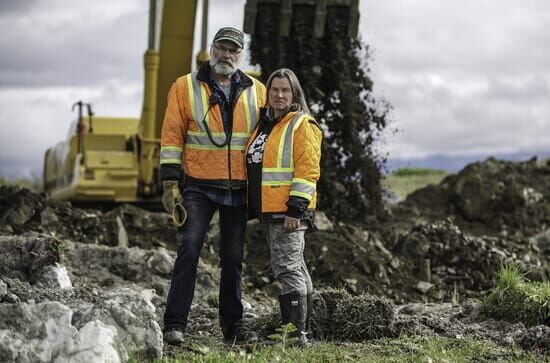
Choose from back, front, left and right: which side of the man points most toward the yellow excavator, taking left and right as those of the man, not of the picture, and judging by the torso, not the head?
back

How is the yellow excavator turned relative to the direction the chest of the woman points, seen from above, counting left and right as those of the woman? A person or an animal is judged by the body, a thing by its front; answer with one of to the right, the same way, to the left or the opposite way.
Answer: to the left

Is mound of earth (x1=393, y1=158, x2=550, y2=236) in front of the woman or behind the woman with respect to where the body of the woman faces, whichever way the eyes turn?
behind

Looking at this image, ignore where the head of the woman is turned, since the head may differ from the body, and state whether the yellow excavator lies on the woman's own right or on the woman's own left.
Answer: on the woman's own right

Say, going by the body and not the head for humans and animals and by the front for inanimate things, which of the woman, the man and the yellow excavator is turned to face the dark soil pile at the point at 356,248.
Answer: the yellow excavator

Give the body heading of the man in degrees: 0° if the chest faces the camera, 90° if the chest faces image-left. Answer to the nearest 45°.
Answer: approximately 0°

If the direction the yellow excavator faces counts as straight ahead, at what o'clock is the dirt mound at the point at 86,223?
The dirt mound is roughly at 2 o'clock from the yellow excavator.

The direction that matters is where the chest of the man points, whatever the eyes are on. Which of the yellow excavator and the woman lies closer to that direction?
the woman

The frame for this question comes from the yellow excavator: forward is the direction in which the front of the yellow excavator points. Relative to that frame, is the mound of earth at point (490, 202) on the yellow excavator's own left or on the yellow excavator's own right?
on the yellow excavator's own left

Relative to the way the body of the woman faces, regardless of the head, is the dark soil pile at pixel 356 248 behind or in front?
behind

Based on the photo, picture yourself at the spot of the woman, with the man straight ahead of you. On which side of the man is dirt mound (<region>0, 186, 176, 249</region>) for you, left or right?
right
